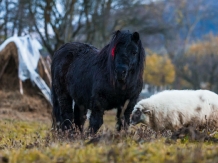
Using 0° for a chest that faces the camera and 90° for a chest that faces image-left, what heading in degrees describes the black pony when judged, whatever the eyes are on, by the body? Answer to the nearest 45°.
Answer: approximately 315°

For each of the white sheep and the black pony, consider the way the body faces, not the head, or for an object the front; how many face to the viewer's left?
1

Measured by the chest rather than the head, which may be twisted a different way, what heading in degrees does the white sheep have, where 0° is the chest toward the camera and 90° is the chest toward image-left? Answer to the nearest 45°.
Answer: approximately 90°

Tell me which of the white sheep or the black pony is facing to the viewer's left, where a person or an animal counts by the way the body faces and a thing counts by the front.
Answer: the white sheep

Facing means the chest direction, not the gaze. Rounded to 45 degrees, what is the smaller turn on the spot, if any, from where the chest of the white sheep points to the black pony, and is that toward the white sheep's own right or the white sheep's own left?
approximately 45° to the white sheep's own left

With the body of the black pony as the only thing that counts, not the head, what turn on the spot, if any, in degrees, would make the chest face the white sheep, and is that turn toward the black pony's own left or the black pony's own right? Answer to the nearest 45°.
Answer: approximately 90° to the black pony's own left
